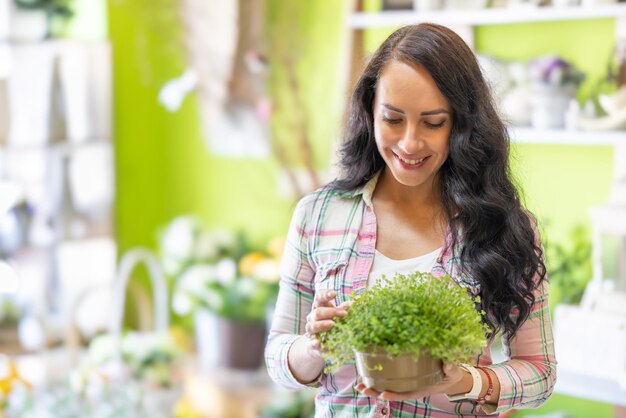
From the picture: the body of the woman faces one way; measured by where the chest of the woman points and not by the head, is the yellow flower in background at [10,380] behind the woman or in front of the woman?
behind

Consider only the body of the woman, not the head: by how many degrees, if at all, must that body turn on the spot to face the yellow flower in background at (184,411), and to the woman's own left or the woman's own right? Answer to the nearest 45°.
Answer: approximately 135° to the woman's own right

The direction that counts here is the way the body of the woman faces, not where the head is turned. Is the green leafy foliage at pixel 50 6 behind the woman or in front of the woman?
behind

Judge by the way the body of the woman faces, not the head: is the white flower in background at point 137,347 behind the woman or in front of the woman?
behind

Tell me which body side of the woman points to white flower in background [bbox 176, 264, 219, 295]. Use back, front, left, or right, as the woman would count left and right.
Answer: back

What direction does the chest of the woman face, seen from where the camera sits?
toward the camera

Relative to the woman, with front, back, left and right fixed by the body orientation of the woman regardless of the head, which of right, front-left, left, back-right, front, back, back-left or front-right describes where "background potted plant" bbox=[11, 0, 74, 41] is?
back-right

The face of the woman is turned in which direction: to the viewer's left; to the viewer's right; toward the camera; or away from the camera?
toward the camera

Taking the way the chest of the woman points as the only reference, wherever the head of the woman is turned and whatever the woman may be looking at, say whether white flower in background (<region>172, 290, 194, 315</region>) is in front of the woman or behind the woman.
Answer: behind
